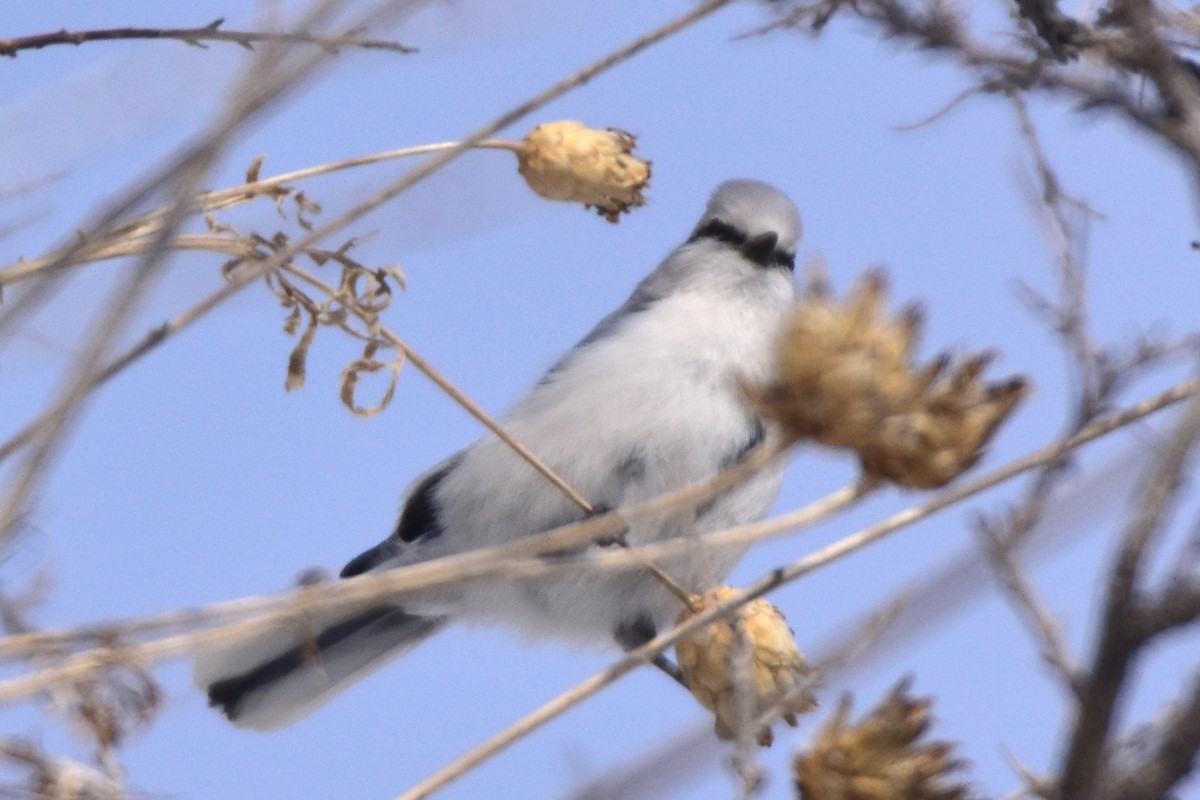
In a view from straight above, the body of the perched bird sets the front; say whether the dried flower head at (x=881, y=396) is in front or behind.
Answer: in front

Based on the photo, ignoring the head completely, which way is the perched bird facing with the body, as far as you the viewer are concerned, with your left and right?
facing the viewer and to the right of the viewer
